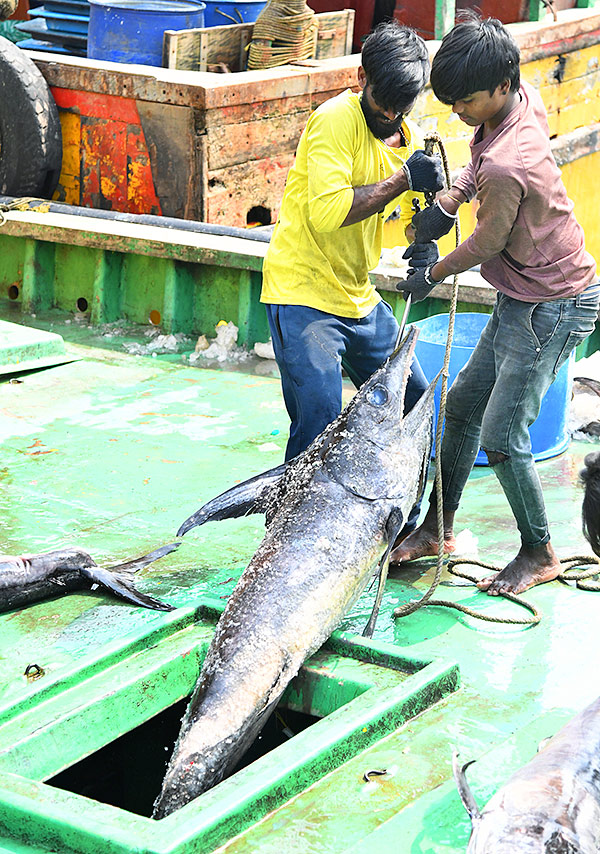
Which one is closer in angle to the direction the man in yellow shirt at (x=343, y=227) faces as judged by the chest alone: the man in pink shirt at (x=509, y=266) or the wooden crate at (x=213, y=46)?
the man in pink shirt

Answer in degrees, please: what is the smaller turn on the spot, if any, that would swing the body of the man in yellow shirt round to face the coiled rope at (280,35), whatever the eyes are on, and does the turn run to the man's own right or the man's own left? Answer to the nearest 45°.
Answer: approximately 135° to the man's own left

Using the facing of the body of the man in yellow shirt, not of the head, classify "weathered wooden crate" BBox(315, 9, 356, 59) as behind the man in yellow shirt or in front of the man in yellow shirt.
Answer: behind

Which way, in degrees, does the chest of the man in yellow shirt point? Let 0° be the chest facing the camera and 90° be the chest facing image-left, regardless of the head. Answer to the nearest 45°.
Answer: approximately 315°

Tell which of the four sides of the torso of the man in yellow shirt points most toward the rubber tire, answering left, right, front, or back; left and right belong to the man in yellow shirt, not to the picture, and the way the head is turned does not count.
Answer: back

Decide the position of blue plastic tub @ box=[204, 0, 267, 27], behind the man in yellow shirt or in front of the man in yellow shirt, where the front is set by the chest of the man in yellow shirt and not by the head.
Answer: behind
